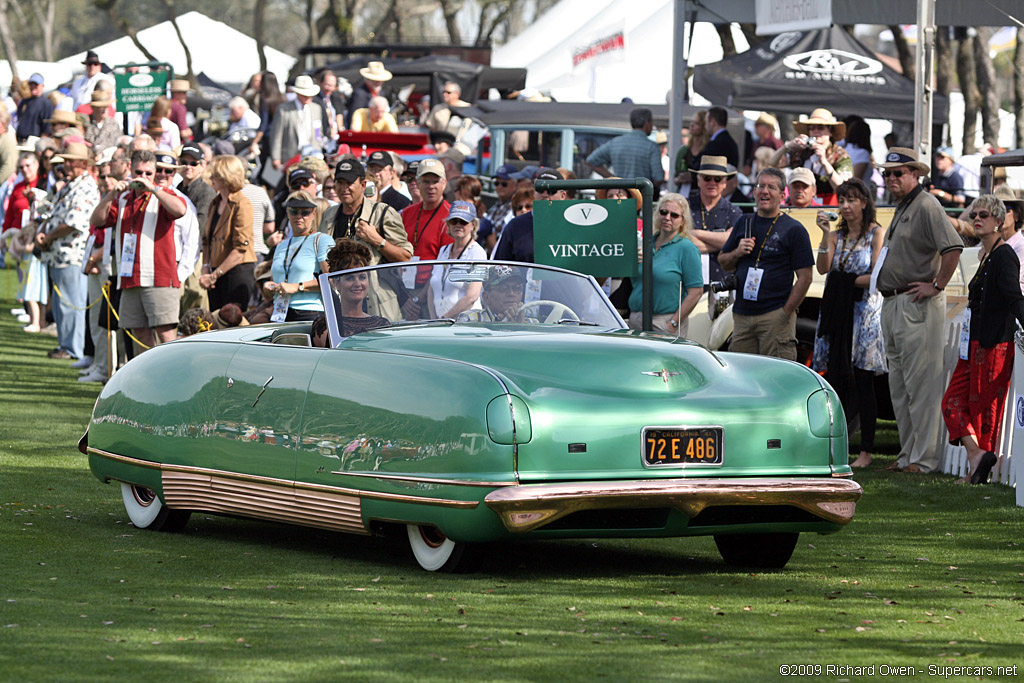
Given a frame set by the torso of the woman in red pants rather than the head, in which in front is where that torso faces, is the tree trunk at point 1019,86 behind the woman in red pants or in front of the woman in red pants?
behind

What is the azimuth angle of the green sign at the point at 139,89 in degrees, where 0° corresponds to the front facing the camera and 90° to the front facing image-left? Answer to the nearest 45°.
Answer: approximately 0°

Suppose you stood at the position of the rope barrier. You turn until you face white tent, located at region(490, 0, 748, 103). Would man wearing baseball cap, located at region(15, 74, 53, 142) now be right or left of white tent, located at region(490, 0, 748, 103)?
left

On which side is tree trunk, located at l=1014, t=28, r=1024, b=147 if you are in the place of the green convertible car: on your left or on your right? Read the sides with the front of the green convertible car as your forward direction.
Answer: on your left

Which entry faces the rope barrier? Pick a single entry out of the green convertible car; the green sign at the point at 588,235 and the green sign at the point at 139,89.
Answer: the green sign at the point at 139,89

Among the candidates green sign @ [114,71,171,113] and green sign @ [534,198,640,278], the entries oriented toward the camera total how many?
2
